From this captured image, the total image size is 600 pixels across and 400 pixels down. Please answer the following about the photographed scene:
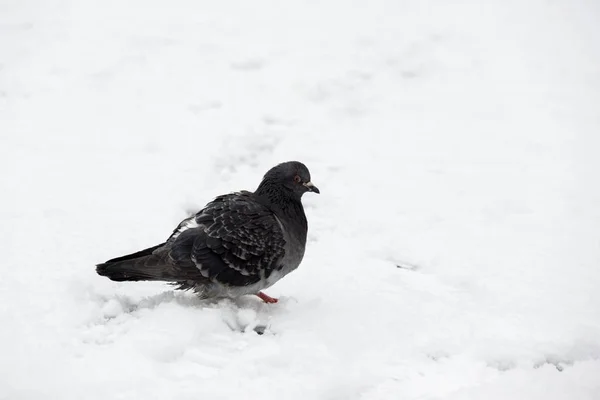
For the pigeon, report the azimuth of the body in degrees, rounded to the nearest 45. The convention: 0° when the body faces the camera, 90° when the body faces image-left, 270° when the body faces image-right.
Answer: approximately 270°
